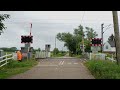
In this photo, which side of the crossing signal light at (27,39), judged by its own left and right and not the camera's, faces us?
front
